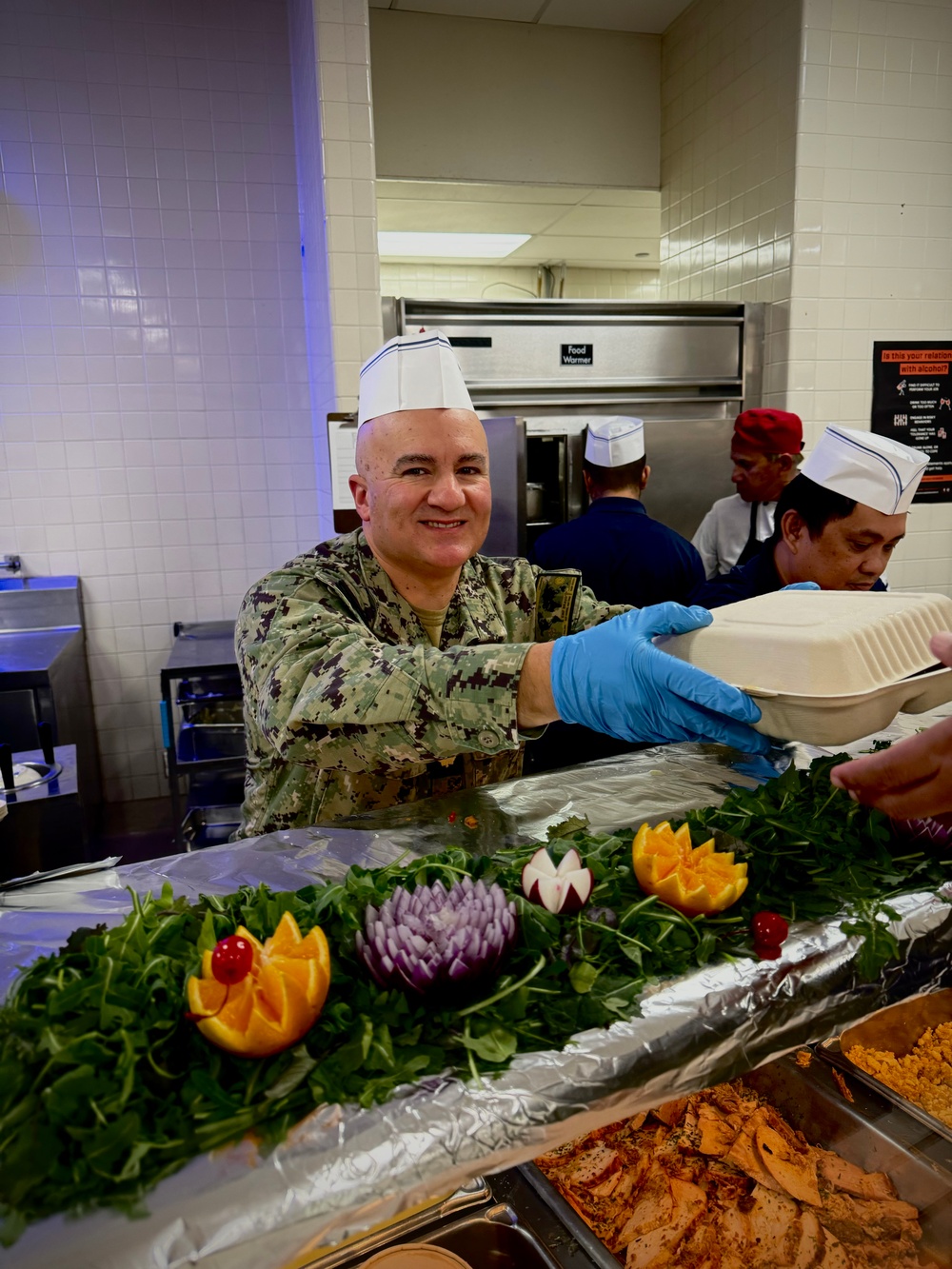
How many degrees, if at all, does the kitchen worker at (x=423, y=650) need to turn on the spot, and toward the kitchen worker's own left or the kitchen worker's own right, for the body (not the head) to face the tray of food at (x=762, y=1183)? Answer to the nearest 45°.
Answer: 0° — they already face it

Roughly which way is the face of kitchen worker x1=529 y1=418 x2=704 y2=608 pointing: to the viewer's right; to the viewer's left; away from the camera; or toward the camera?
away from the camera

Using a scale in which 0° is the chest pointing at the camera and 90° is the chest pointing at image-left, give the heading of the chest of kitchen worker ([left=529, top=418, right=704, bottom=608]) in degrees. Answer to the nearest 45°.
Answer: approximately 180°

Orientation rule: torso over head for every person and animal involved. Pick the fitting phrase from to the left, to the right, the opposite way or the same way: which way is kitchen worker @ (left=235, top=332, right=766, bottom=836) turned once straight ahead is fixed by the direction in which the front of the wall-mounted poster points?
the same way

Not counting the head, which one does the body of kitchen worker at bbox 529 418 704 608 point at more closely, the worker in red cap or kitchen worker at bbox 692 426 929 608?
the worker in red cap

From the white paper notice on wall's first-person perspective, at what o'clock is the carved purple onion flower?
The carved purple onion flower is roughly at 12 o'clock from the white paper notice on wall.

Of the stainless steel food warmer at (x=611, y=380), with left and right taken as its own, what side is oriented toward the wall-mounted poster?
left

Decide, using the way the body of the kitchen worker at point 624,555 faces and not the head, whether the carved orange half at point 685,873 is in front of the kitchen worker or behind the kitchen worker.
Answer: behind
